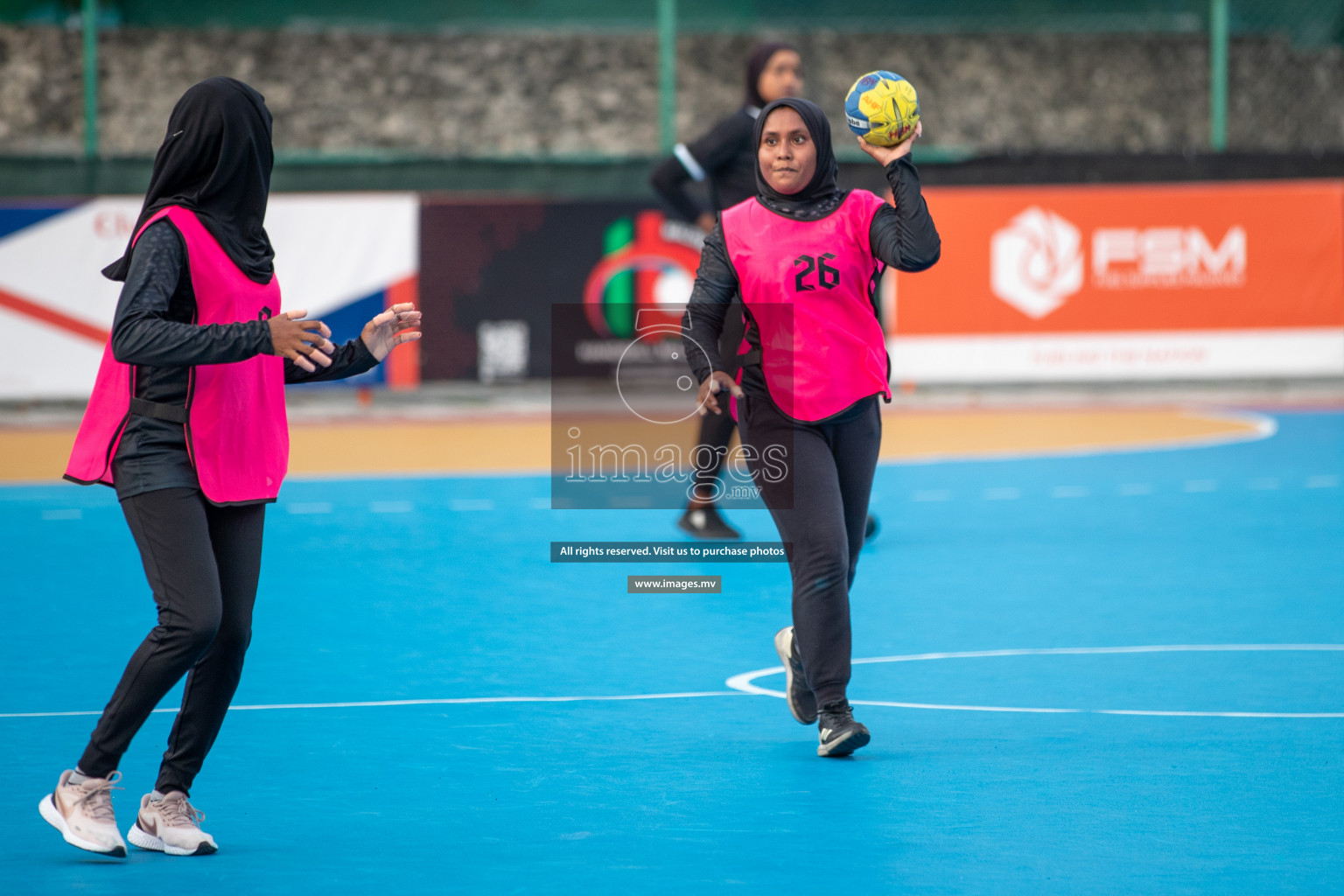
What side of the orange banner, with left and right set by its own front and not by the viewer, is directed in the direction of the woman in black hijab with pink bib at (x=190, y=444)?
front

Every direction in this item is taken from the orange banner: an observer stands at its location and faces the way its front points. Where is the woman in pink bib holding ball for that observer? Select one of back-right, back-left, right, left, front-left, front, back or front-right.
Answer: front

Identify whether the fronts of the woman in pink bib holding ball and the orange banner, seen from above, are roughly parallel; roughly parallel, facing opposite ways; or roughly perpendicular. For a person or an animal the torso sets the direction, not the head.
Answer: roughly parallel

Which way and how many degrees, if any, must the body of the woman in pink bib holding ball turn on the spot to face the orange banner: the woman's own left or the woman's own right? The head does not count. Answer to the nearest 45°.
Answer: approximately 180°

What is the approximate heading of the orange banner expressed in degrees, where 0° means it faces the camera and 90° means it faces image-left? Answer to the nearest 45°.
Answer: approximately 0°

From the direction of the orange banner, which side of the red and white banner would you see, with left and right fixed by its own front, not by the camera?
left

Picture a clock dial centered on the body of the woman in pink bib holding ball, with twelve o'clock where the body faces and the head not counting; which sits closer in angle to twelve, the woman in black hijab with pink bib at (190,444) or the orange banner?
the woman in black hijab with pink bib

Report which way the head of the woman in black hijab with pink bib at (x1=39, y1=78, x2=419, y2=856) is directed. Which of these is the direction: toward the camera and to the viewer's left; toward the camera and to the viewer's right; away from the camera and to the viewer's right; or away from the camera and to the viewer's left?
away from the camera and to the viewer's right

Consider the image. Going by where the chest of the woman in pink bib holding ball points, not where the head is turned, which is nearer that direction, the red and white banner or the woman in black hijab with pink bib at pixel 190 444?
the woman in black hijab with pink bib

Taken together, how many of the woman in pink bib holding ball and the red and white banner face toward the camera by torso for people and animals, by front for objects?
2

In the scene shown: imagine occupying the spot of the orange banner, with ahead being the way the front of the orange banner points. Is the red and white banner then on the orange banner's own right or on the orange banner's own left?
on the orange banner's own right

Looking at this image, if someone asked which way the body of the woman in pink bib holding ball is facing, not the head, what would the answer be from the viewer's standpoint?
toward the camera

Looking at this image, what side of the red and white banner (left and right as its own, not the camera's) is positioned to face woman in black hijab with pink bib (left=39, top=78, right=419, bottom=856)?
front

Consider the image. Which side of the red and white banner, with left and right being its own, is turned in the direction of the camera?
front
